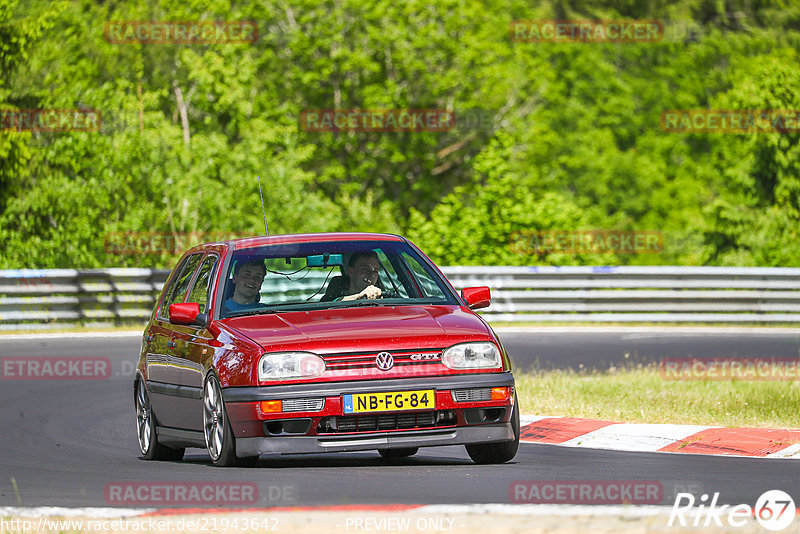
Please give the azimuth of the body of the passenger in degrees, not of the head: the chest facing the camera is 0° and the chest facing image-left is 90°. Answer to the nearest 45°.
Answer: approximately 0°

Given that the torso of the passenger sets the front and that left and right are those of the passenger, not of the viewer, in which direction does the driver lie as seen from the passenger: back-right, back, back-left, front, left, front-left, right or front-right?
left

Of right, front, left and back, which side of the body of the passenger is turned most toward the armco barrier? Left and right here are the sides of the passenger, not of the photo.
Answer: back
